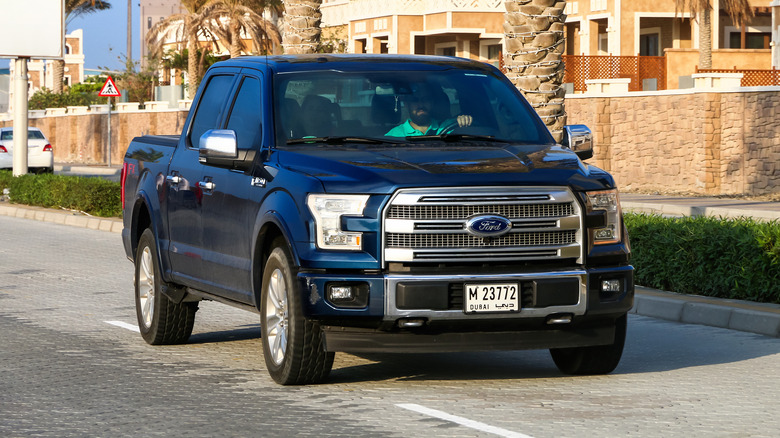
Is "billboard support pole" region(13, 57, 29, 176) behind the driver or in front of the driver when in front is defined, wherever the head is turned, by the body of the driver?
behind

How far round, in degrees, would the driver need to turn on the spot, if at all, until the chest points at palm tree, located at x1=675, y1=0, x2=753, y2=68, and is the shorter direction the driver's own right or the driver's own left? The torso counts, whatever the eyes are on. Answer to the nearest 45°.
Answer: approximately 180°

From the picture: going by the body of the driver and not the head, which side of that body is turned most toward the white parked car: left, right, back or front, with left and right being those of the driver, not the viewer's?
back

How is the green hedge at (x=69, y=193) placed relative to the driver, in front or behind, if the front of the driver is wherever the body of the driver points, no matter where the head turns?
behind

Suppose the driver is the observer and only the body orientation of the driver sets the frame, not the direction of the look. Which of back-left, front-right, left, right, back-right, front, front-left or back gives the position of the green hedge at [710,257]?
back-left

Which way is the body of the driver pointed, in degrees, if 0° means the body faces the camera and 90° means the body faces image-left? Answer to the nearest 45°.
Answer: approximately 0°
